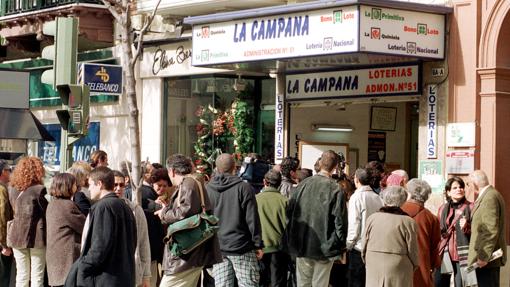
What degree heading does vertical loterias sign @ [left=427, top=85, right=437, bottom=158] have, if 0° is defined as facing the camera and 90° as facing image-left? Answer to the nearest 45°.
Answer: approximately 0°

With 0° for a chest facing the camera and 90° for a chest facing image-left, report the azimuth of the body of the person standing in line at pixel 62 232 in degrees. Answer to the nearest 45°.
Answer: approximately 225°

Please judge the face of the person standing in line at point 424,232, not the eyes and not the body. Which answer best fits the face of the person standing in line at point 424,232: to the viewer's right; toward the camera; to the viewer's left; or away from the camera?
away from the camera

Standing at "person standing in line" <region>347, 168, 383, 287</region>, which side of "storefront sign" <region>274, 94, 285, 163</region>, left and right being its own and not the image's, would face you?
front

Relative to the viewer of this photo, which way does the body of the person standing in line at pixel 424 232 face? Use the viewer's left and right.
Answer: facing away from the viewer and to the left of the viewer

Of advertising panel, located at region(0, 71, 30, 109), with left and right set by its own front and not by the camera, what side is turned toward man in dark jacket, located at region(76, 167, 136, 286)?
front

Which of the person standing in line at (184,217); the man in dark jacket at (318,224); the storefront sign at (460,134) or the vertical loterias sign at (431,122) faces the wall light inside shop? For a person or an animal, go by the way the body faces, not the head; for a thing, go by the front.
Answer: the man in dark jacket

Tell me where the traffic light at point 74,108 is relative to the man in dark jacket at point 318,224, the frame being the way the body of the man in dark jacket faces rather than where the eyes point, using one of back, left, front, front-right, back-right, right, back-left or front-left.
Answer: left

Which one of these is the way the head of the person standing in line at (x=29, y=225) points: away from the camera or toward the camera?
away from the camera
